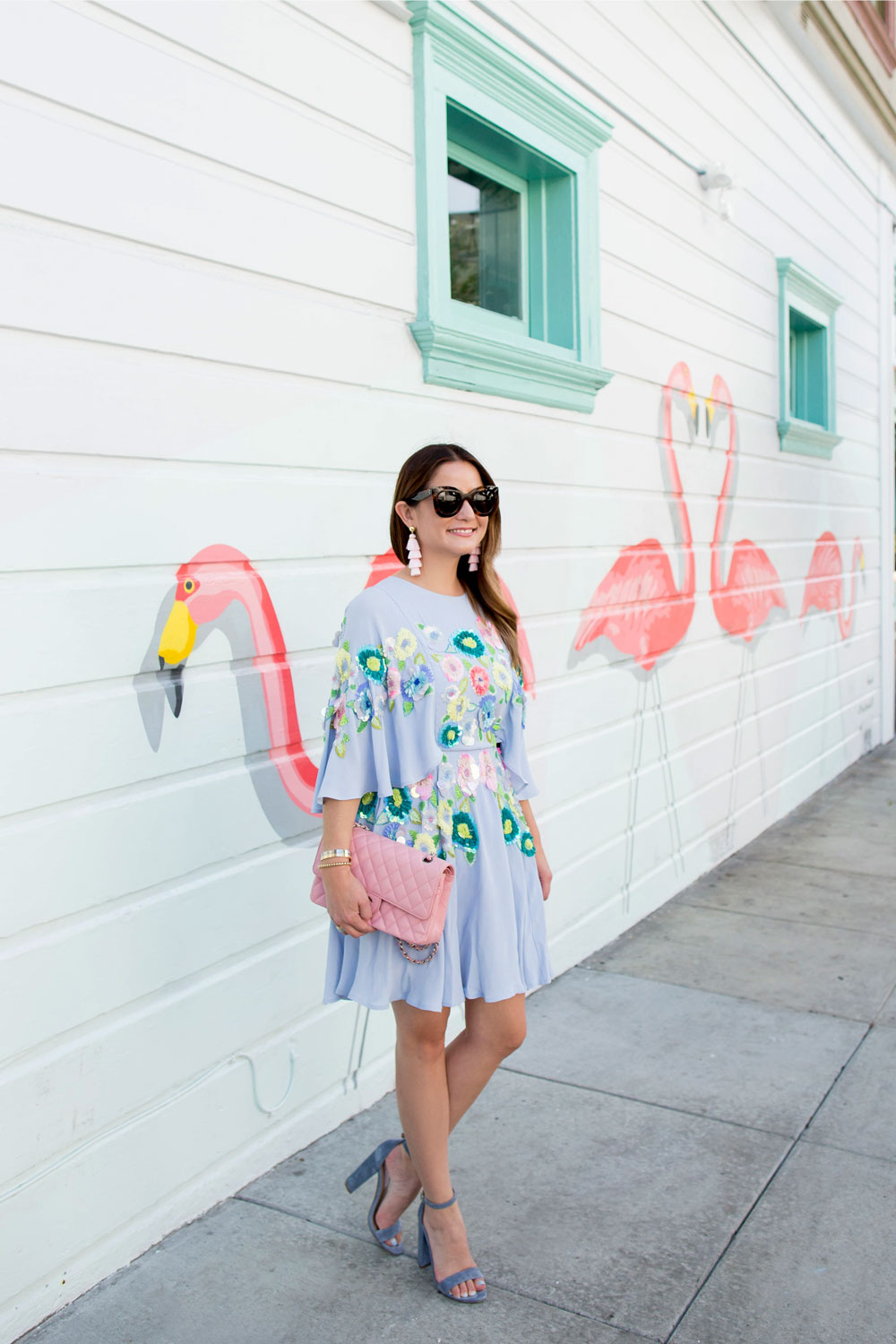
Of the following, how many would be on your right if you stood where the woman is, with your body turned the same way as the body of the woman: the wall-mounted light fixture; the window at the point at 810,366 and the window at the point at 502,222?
0

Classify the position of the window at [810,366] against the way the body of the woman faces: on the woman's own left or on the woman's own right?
on the woman's own left

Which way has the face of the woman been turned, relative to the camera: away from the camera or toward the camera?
toward the camera

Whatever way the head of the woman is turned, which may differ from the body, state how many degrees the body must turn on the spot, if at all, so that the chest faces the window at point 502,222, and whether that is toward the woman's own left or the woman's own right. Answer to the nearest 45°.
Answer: approximately 135° to the woman's own left

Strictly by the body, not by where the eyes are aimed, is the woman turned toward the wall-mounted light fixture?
no

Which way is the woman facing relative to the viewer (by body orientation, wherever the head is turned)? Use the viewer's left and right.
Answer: facing the viewer and to the right of the viewer
